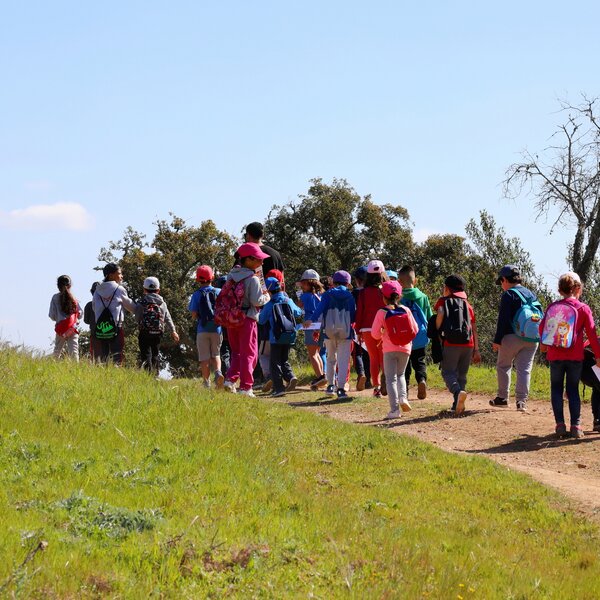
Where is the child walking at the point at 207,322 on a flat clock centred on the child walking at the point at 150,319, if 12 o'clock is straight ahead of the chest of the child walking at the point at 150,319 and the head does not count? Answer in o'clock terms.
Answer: the child walking at the point at 207,322 is roughly at 4 o'clock from the child walking at the point at 150,319.

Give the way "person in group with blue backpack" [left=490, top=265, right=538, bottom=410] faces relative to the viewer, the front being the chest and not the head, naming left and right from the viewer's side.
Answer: facing away from the viewer and to the left of the viewer

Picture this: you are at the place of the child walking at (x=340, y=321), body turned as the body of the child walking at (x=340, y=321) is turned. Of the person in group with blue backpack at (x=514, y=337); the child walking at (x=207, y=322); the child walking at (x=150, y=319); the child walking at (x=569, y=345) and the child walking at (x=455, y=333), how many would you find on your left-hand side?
2

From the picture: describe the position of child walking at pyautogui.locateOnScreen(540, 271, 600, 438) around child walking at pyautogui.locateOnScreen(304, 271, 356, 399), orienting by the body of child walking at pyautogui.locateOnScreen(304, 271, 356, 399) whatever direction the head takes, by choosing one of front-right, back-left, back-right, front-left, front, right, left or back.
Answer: back-right

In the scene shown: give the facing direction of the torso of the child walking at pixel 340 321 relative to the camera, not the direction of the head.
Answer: away from the camera

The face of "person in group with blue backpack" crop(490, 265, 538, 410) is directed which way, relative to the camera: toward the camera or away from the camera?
away from the camera

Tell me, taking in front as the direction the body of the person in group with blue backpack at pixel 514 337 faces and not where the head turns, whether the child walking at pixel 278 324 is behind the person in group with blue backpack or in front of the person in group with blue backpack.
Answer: in front

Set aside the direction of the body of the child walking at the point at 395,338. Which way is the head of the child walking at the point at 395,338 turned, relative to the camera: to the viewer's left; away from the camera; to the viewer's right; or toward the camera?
away from the camera
